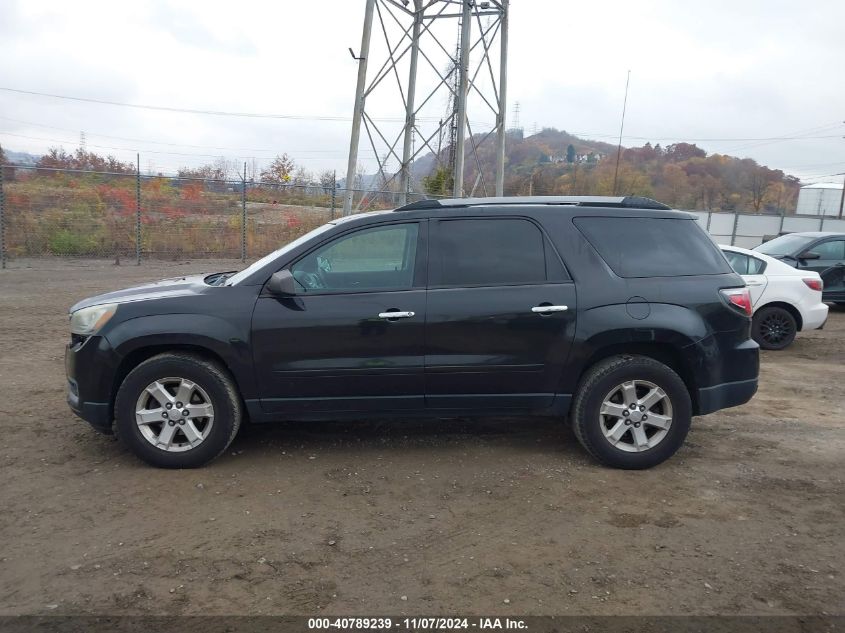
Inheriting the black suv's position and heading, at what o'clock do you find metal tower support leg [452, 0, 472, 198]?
The metal tower support leg is roughly at 3 o'clock from the black suv.

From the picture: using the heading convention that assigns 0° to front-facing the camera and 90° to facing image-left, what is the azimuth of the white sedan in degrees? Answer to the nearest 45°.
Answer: approximately 90°

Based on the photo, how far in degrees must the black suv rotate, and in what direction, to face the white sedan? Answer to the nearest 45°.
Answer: approximately 135° to its right

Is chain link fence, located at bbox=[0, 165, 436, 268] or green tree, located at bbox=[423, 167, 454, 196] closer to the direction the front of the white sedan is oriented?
the chain link fence

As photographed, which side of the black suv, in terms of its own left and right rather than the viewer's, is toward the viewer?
left

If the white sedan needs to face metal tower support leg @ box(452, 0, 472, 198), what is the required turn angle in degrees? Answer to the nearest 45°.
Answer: approximately 45° to its right

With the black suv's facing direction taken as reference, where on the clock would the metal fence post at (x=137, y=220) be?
The metal fence post is roughly at 2 o'clock from the black suv.
